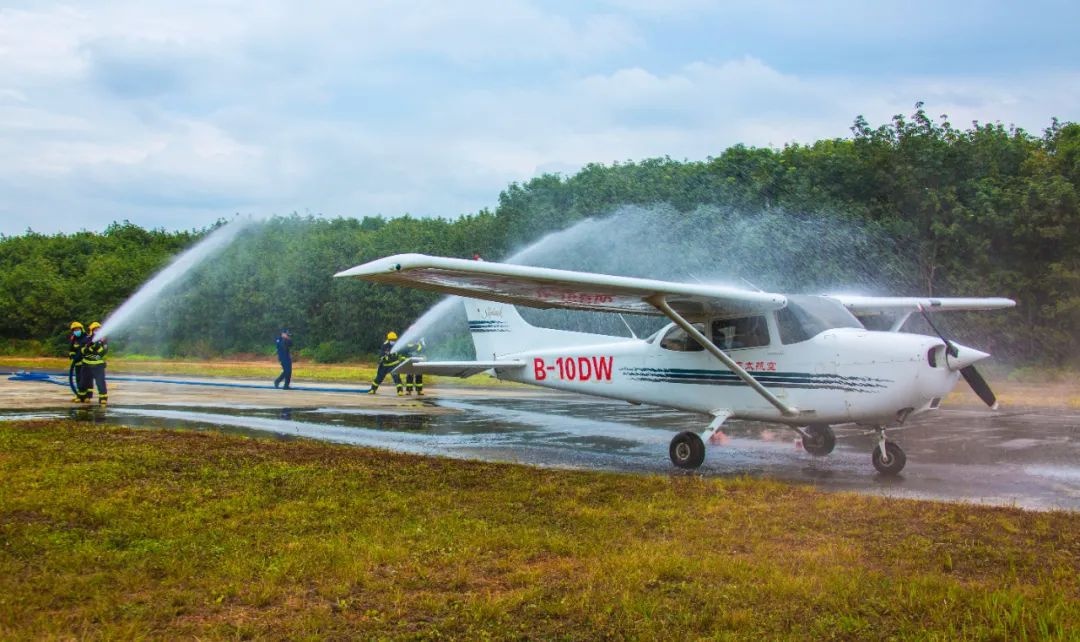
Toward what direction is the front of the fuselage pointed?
to the viewer's right

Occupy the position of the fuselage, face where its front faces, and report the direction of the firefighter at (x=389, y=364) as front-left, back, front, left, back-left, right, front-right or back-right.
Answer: back-left

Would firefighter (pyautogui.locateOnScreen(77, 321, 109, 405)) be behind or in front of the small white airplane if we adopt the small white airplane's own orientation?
behind

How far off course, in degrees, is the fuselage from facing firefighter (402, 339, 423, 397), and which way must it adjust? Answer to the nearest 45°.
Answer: approximately 135° to its left

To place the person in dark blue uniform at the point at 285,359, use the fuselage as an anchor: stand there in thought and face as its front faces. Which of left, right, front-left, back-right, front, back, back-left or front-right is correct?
back-left
